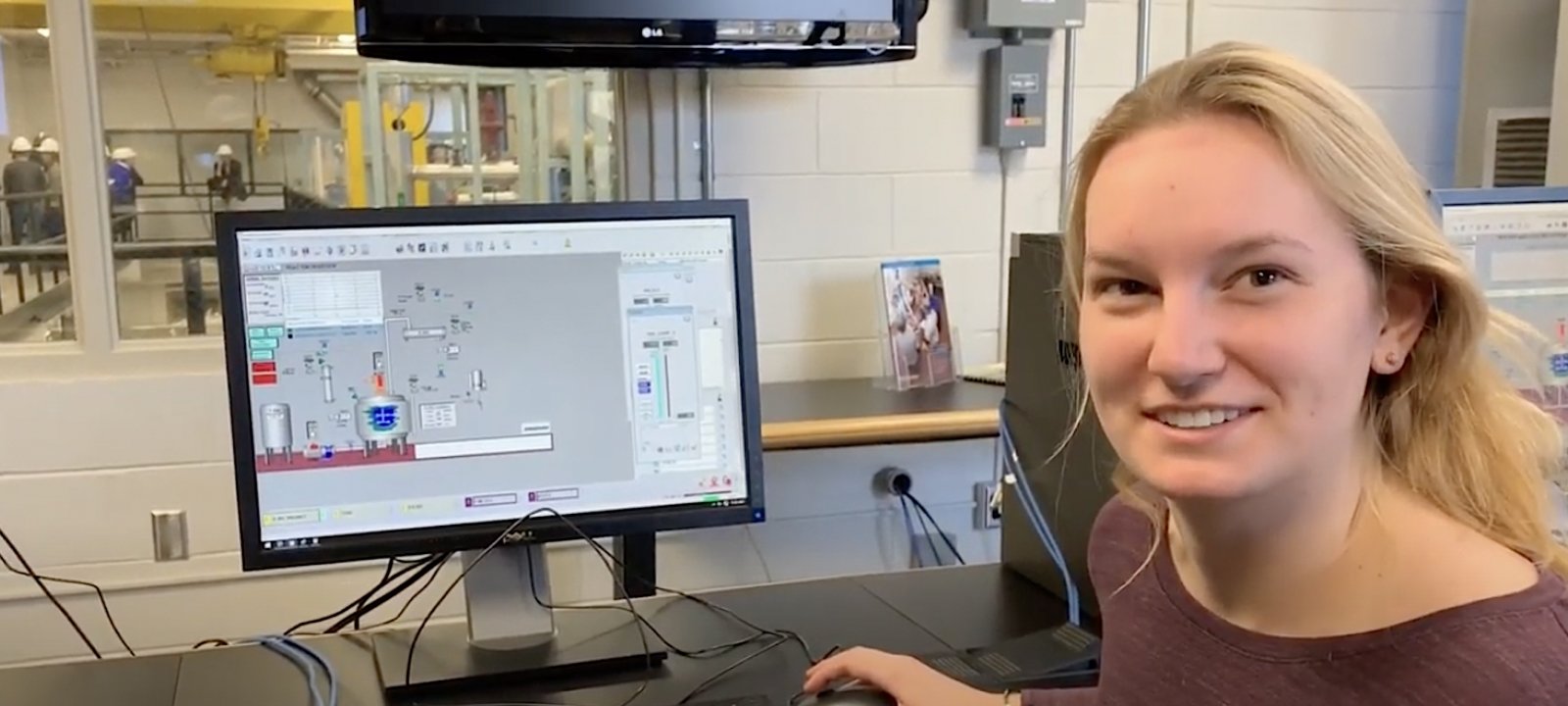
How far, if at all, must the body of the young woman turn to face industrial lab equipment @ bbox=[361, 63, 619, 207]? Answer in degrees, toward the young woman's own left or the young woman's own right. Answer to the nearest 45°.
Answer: approximately 90° to the young woman's own right

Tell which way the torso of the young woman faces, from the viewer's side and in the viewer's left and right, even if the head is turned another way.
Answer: facing the viewer and to the left of the viewer

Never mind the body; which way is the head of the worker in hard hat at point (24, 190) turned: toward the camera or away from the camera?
away from the camera

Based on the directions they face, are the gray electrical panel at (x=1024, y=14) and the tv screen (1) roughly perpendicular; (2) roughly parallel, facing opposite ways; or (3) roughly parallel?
roughly parallel

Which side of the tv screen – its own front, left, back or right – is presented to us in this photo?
front

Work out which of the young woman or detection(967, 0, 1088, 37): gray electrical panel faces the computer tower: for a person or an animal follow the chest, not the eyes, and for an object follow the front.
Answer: the gray electrical panel

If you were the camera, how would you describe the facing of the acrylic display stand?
facing the viewer

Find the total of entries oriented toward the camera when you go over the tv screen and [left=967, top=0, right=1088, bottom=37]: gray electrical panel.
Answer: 2

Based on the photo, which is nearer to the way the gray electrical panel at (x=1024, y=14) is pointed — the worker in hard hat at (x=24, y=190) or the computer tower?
the computer tower

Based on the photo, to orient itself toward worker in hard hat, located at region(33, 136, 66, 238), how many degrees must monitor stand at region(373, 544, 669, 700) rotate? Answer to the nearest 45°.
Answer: approximately 180°

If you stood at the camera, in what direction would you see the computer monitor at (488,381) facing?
facing the viewer and to the right of the viewer

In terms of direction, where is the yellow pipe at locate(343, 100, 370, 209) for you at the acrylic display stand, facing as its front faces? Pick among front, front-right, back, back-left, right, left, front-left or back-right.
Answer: right

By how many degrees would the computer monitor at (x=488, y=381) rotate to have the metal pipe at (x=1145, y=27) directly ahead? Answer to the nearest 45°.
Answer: approximately 90° to its left

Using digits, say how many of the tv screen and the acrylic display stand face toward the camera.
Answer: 2

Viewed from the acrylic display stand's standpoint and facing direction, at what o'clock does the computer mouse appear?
The computer mouse is roughly at 12 o'clock from the acrylic display stand.
